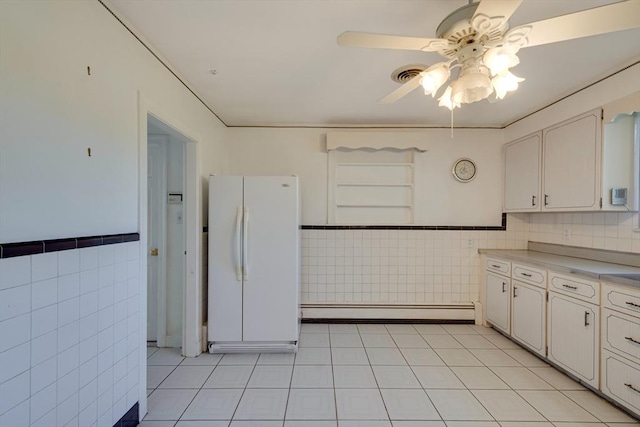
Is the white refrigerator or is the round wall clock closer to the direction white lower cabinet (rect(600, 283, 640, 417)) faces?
the white refrigerator

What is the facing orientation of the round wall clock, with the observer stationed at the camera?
facing the viewer

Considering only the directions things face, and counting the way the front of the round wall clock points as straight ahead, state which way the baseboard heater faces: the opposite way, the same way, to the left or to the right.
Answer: the same way

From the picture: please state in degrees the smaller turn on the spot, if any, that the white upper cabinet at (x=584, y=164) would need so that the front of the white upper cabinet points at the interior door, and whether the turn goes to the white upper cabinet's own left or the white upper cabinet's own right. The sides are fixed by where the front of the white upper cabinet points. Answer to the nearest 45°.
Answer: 0° — it already faces it

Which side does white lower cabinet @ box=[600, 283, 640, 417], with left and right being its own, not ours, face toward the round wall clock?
right

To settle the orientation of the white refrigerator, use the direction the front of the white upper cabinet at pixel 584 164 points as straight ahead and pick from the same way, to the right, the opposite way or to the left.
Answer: to the left

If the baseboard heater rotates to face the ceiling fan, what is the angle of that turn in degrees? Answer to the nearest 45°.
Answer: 0° — it already faces it

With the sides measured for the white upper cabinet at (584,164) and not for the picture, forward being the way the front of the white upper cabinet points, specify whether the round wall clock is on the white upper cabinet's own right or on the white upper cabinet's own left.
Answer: on the white upper cabinet's own right

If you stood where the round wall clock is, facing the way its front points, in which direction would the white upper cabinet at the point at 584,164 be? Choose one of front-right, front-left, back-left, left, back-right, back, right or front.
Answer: front-left

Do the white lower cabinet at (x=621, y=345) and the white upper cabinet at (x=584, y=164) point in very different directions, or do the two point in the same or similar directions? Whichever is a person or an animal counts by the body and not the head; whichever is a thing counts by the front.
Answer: same or similar directions

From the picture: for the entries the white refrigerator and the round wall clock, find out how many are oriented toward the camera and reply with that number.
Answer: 2

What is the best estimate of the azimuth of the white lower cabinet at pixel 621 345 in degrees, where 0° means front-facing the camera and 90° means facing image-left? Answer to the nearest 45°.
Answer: approximately 45°

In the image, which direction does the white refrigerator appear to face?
toward the camera

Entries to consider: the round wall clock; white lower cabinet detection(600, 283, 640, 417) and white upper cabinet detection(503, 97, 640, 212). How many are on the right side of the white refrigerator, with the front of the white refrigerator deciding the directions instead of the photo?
0

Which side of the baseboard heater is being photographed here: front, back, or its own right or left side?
front

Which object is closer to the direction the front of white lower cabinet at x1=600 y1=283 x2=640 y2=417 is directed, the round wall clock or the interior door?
the interior door

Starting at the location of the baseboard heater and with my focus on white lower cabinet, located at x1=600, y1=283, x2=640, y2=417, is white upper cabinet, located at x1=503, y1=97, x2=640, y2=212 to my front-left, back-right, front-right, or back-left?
front-left

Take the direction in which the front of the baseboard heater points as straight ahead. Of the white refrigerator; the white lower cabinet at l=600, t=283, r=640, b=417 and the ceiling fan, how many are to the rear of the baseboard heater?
0

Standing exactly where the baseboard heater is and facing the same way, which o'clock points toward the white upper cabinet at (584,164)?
The white upper cabinet is roughly at 10 o'clock from the baseboard heater.
